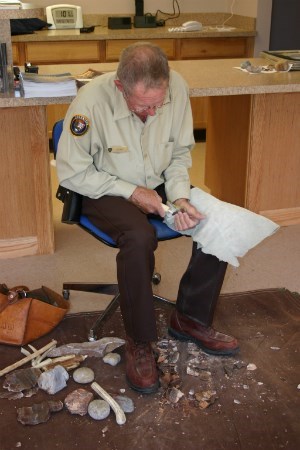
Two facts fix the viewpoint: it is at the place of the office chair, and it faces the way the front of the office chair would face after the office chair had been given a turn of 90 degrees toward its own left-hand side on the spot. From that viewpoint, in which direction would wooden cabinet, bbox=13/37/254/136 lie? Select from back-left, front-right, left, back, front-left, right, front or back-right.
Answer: front-left

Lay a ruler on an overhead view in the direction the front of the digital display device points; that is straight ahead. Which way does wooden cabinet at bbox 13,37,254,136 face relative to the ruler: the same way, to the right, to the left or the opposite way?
the same way

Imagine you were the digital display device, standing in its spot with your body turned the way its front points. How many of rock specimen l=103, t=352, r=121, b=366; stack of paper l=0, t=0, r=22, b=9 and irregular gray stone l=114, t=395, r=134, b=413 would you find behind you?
0

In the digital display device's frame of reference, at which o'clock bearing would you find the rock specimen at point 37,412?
The rock specimen is roughly at 12 o'clock from the digital display device.

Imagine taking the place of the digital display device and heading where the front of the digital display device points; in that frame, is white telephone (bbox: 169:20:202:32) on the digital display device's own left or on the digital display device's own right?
on the digital display device's own left

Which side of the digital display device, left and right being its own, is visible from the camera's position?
front

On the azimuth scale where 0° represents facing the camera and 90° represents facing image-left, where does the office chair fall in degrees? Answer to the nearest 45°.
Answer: approximately 315°

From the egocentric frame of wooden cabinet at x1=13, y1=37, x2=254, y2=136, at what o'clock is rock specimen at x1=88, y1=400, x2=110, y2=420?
The rock specimen is roughly at 12 o'clock from the wooden cabinet.

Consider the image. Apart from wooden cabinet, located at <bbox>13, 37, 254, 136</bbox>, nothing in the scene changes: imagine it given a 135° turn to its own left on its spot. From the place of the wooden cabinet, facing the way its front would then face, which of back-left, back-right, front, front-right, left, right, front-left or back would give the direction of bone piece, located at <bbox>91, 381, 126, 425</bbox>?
back-right

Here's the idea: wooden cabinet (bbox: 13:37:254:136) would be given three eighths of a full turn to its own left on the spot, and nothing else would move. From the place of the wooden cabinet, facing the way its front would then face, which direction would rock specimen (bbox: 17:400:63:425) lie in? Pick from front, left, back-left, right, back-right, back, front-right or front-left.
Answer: back-right

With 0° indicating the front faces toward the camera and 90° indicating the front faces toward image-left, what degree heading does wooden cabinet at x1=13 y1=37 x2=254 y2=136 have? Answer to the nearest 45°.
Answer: approximately 0°

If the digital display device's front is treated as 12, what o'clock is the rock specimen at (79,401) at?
The rock specimen is roughly at 12 o'clock from the digital display device.

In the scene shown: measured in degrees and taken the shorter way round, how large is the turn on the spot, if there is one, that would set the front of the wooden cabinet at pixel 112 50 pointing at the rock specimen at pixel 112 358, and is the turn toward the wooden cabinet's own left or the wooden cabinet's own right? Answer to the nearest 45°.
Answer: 0° — it already faces it

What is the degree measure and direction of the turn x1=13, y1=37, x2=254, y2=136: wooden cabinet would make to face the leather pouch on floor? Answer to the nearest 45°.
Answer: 0° — it already faces it

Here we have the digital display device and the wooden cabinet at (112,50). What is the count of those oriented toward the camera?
2
